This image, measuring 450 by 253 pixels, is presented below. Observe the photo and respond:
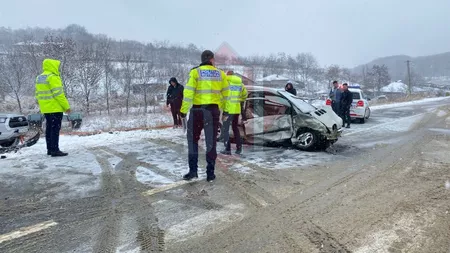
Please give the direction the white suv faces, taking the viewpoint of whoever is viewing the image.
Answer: facing away from the viewer and to the right of the viewer

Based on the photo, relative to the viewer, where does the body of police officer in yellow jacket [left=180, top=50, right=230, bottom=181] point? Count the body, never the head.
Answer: away from the camera

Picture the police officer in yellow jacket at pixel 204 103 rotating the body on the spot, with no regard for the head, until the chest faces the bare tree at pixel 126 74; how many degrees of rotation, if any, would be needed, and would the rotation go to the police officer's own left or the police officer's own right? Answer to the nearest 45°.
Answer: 0° — they already face it

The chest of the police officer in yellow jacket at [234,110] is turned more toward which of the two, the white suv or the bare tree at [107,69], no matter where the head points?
the bare tree
